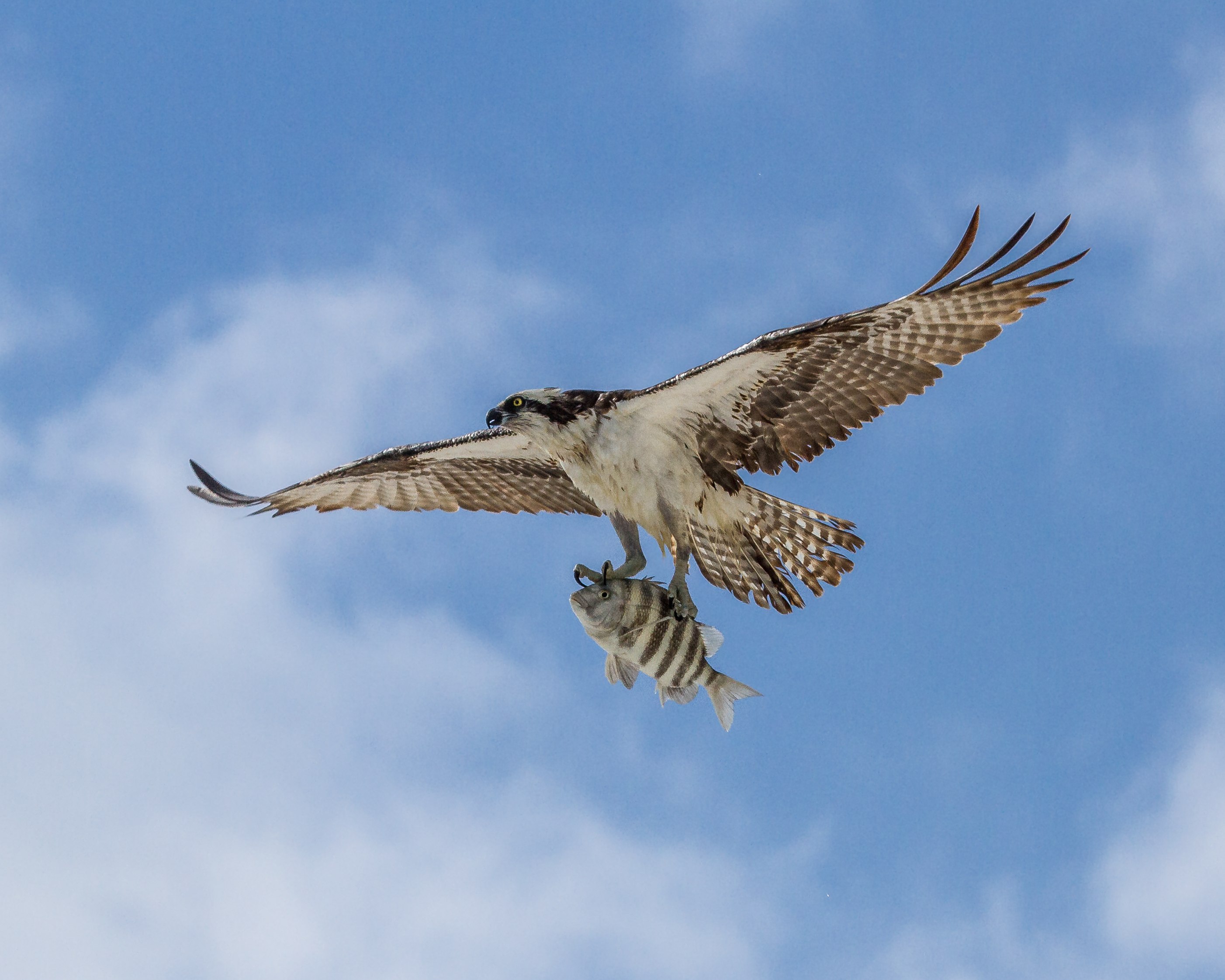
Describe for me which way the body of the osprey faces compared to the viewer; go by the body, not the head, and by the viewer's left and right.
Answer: facing the viewer and to the left of the viewer
